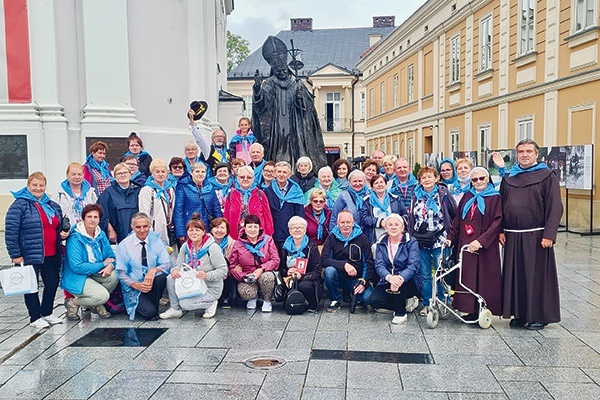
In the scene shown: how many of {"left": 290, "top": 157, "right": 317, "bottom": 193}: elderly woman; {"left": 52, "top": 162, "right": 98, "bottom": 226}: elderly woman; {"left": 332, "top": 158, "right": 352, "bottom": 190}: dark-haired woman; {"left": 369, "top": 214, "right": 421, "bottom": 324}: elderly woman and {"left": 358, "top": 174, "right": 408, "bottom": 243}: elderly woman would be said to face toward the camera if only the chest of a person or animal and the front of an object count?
5

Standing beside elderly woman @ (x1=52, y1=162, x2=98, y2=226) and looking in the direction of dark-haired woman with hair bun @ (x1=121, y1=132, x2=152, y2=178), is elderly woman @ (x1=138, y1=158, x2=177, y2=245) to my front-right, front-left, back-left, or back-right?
front-right

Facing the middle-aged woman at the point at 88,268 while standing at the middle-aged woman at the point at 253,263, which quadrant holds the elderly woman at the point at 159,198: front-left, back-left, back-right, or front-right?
front-right

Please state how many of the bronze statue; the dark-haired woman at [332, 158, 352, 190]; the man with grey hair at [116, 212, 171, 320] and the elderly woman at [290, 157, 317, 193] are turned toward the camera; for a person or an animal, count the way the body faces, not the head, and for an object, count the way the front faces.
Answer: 4

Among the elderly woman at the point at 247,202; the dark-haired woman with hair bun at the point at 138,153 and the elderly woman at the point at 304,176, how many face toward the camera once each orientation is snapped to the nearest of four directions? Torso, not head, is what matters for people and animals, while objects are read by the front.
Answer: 3

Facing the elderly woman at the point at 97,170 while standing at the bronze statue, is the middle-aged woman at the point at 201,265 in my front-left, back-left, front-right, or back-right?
front-left

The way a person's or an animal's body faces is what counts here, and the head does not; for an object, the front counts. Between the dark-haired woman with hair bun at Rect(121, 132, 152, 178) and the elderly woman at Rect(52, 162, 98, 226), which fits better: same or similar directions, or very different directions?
same or similar directions

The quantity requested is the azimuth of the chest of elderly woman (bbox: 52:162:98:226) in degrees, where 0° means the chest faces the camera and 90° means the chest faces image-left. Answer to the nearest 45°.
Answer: approximately 0°

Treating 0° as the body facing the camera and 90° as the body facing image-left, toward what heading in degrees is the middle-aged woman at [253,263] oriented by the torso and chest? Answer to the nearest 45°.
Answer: approximately 0°

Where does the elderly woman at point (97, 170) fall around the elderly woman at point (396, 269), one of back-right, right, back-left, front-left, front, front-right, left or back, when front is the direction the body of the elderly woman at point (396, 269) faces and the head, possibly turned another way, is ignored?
right

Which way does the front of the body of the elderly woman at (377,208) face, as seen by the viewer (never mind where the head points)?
toward the camera

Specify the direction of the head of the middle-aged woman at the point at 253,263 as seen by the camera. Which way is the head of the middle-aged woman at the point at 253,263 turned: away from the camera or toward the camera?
toward the camera

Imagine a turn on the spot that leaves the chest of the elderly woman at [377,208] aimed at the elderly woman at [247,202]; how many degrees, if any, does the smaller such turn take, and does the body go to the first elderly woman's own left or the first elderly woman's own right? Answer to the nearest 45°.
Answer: approximately 90° to the first elderly woman's own right

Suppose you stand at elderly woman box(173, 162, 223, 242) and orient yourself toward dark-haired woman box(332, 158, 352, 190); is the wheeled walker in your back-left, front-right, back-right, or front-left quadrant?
front-right

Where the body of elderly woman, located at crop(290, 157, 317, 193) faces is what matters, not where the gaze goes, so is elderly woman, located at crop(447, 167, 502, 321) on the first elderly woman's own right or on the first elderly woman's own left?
on the first elderly woman's own left

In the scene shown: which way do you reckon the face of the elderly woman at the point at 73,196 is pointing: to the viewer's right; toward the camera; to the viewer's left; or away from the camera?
toward the camera

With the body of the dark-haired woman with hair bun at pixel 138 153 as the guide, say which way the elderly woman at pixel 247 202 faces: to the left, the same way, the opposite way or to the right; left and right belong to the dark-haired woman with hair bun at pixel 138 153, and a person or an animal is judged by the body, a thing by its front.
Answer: the same way

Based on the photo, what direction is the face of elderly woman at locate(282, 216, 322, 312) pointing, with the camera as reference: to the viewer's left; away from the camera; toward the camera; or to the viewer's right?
toward the camera

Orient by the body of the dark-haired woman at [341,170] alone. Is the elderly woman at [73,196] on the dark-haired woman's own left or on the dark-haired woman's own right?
on the dark-haired woman's own right

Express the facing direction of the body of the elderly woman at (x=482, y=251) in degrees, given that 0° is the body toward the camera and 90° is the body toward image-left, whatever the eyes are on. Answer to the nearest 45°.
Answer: approximately 45°

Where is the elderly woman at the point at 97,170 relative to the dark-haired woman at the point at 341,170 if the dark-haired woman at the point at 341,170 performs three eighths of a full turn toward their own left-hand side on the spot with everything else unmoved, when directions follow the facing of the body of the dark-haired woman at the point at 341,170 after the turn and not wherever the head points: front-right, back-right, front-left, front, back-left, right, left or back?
back-left
